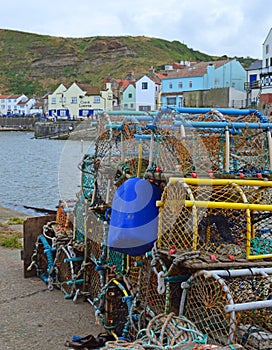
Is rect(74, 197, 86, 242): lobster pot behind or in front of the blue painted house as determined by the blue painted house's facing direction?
in front

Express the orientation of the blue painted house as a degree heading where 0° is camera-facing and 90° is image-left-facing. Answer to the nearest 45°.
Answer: approximately 45°

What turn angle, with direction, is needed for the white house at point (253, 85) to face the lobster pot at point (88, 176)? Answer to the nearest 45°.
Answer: approximately 45° to its left

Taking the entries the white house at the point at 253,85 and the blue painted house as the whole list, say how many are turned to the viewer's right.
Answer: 0

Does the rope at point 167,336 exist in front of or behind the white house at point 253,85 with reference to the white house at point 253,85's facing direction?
in front

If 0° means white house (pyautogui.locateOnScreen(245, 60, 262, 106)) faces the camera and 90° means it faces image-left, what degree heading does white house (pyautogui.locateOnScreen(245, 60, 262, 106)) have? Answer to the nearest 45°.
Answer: approximately 45°

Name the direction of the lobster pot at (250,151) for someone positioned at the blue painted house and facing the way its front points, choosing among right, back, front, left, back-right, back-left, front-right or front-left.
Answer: front-left

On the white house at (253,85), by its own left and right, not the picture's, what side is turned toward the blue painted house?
right

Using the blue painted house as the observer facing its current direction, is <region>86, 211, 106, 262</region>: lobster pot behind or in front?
in front
